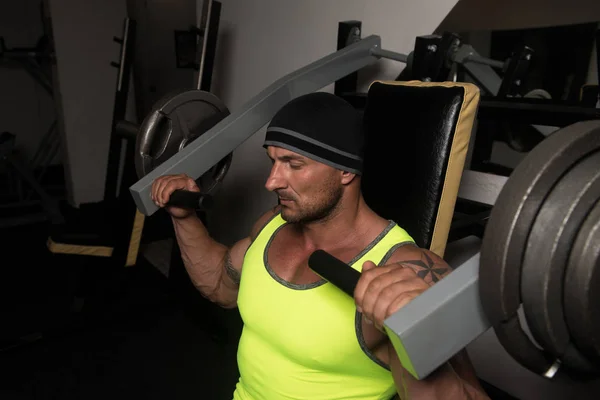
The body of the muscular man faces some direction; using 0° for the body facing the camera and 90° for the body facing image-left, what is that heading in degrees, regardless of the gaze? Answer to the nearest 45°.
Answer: approximately 45°

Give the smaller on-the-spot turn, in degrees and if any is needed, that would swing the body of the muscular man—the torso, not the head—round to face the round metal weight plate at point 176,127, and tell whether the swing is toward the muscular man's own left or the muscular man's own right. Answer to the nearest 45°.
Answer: approximately 90° to the muscular man's own right

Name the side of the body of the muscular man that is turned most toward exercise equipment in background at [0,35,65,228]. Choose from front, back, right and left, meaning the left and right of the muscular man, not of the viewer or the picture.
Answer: right
